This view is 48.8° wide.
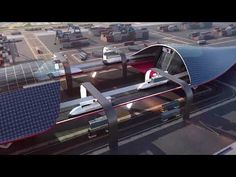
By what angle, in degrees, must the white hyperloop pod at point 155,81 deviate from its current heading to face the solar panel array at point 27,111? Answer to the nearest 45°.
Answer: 0° — it already faces it

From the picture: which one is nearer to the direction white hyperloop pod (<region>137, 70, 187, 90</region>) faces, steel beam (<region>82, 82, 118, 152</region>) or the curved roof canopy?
the steel beam

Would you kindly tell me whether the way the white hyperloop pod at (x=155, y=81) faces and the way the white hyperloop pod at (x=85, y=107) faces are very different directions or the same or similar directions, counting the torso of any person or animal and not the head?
same or similar directions

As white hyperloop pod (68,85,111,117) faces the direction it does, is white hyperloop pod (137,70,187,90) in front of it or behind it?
behind

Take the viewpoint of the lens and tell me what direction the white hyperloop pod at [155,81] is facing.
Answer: facing the viewer and to the left of the viewer

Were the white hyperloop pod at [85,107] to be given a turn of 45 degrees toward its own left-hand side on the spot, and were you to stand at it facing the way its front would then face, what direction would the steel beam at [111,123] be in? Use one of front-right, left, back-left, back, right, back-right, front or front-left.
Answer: front-left

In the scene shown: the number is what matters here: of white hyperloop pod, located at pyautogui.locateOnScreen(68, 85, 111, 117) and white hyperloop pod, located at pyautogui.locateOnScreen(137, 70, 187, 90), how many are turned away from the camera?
0

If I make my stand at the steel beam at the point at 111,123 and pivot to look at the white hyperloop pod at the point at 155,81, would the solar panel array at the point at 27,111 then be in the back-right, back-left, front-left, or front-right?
back-left

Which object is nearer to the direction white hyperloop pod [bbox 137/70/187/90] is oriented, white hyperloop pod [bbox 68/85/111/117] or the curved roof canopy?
the white hyperloop pod

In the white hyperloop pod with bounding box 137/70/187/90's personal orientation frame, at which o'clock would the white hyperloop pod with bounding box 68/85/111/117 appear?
the white hyperloop pod with bounding box 68/85/111/117 is roughly at 12 o'clock from the white hyperloop pod with bounding box 137/70/187/90.

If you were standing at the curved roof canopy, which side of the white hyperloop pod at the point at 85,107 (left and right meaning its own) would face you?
back

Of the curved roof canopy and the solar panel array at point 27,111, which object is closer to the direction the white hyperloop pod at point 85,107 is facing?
the solar panel array

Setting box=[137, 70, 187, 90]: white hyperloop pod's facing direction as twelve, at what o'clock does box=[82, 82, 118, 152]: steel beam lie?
The steel beam is roughly at 11 o'clock from the white hyperloop pod.
